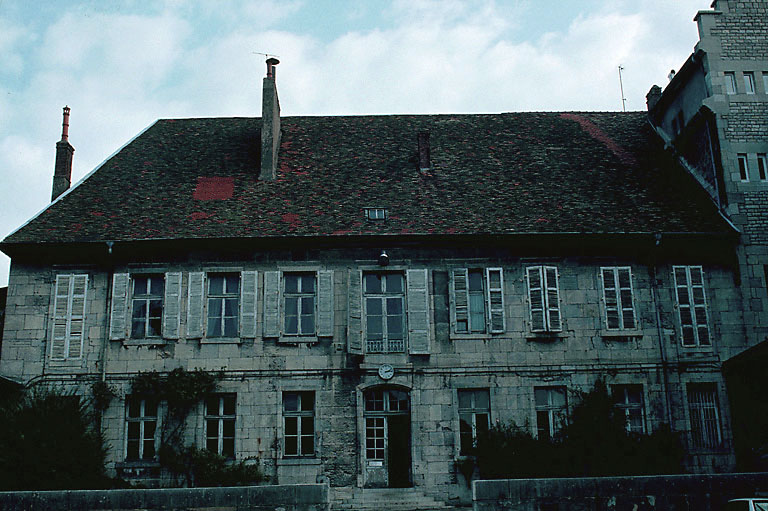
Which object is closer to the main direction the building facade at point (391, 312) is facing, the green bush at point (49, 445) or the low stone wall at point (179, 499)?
the low stone wall

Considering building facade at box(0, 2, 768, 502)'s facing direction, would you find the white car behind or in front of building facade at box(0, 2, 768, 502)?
in front

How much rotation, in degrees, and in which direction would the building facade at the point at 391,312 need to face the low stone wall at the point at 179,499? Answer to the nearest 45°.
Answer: approximately 45° to its right

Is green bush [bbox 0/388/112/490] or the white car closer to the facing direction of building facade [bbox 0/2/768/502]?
the white car

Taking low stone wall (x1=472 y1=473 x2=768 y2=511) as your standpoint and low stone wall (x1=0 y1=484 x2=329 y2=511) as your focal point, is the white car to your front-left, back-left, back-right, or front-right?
back-left

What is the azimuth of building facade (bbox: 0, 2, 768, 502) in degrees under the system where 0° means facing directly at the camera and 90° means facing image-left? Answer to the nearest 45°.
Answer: approximately 0°

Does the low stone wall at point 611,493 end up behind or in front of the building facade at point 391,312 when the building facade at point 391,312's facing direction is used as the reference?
in front
